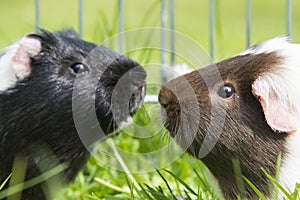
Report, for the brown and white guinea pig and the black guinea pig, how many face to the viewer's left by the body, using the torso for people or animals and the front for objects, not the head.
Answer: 1

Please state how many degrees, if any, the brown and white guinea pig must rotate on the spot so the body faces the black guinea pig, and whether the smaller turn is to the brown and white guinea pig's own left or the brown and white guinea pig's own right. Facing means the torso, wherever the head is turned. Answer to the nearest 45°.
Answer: approximately 45° to the brown and white guinea pig's own right

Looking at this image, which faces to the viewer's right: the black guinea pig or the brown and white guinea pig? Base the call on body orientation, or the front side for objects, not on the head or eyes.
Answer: the black guinea pig

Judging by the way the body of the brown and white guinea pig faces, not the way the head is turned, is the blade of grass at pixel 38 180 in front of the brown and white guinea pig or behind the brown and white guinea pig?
in front

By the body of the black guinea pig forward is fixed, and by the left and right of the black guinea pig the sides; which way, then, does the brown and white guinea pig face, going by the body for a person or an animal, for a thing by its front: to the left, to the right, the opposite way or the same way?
the opposite way

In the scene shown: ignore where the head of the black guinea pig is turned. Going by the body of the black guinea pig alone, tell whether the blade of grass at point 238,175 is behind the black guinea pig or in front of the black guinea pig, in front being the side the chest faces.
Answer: in front

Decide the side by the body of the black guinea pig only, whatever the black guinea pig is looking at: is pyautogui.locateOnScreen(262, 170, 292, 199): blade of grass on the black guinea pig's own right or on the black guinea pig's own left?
on the black guinea pig's own right

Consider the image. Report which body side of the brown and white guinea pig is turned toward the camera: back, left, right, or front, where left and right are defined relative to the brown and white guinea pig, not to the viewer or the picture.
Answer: left

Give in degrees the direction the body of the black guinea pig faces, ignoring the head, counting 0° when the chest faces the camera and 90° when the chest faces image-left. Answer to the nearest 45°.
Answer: approximately 270°
